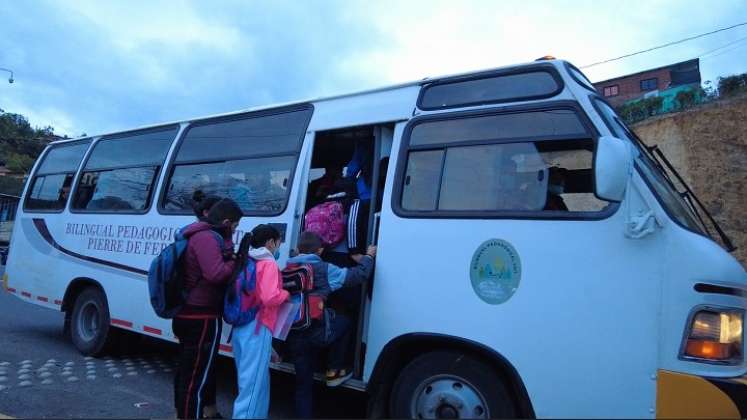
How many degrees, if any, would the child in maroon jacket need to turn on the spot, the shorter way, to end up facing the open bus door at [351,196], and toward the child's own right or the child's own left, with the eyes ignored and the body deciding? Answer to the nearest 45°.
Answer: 0° — they already face them

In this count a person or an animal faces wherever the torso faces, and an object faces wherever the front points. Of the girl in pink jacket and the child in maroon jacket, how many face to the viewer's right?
2

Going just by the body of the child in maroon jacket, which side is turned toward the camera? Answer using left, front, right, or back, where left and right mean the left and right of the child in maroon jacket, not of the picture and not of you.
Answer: right

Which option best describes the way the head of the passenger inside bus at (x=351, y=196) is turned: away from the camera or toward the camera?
away from the camera

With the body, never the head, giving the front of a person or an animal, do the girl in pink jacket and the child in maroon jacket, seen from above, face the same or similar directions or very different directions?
same or similar directions

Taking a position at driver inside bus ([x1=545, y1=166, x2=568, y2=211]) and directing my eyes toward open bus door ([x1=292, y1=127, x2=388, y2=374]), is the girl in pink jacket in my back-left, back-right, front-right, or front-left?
front-left

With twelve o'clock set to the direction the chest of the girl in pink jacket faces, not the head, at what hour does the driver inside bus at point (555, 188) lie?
The driver inside bus is roughly at 1 o'clock from the girl in pink jacket.
